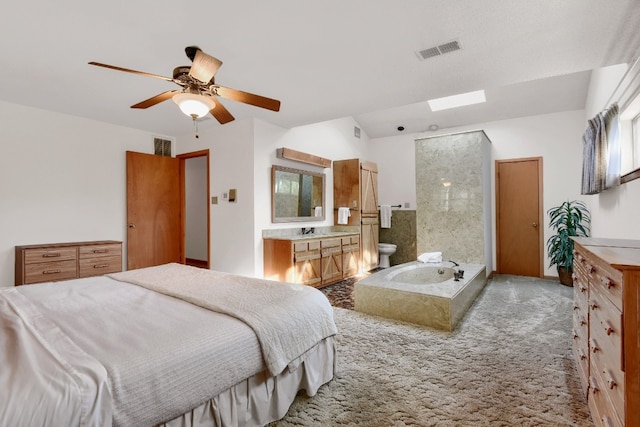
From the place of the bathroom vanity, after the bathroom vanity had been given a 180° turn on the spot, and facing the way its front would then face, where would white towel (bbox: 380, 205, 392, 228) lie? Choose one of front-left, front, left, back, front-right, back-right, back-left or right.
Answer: right

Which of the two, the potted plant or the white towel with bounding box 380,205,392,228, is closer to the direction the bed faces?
the white towel

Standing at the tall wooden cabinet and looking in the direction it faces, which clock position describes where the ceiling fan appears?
The ceiling fan is roughly at 2 o'clock from the tall wooden cabinet.

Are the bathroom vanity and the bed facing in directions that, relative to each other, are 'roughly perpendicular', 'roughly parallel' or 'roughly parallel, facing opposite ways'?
roughly perpendicular

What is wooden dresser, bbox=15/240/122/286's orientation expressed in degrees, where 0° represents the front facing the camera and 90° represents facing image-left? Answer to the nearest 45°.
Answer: approximately 315°

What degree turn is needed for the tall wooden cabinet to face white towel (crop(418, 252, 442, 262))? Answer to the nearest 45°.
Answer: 0° — it already faces it

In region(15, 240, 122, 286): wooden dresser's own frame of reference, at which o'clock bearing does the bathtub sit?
The bathtub is roughly at 12 o'clock from the wooden dresser.

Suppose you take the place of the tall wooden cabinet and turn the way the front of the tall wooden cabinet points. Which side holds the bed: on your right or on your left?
on your right

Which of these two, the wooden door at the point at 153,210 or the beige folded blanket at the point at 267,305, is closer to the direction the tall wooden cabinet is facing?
the beige folded blanket

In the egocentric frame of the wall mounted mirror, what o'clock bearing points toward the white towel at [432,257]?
The white towel is roughly at 11 o'clock from the wall mounted mirror.
